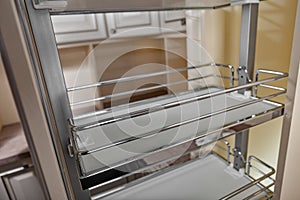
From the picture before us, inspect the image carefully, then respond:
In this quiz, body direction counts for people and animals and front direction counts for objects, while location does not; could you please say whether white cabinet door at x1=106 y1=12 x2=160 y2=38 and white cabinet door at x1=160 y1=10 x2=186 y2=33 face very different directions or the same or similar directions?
same or similar directions

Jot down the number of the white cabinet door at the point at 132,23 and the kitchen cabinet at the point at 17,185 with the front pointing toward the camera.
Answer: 2

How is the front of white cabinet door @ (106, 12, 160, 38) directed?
toward the camera

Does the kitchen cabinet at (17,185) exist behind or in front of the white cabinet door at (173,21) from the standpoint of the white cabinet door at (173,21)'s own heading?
in front

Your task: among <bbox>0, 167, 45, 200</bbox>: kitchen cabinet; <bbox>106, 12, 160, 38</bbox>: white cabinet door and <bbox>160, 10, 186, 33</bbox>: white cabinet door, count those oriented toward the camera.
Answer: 3

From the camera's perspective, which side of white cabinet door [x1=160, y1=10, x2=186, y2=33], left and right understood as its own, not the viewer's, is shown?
front

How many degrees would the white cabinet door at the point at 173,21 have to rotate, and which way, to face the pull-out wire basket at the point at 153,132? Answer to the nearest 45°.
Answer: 0° — it already faces it

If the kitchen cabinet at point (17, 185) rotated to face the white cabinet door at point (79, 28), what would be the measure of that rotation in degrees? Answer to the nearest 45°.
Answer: approximately 135° to its left

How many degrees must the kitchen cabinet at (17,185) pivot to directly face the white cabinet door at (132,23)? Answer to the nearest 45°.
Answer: approximately 135° to its left

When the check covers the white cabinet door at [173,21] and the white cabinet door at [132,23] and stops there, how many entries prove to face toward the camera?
2

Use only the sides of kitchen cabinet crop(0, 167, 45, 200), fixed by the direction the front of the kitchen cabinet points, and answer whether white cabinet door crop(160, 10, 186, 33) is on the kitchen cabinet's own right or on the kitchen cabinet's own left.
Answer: on the kitchen cabinet's own left
